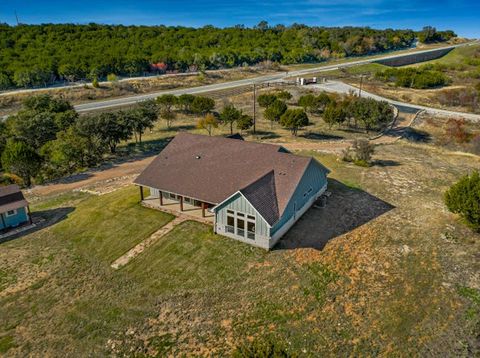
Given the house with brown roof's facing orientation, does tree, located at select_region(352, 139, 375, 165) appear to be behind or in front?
behind

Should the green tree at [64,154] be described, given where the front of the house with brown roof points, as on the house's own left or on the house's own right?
on the house's own right

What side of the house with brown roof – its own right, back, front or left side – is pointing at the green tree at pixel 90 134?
right

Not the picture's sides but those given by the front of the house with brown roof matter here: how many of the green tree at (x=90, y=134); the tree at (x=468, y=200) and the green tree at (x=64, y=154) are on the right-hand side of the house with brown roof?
2

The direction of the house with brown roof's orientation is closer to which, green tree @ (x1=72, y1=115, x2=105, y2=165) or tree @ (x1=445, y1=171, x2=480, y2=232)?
the green tree

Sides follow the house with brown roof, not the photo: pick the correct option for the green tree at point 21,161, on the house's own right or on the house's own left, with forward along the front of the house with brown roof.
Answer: on the house's own right

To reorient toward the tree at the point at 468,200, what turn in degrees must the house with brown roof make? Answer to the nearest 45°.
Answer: approximately 135° to its left

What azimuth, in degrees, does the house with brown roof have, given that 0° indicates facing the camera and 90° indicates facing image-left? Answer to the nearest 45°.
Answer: approximately 45°

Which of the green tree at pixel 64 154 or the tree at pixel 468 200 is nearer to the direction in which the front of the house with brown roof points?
the green tree

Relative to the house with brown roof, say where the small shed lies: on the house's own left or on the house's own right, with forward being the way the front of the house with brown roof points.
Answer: on the house's own right

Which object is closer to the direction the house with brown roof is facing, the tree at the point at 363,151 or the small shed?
the small shed

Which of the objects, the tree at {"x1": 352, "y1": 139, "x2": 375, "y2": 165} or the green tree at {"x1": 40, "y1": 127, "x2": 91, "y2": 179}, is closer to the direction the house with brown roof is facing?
the green tree
